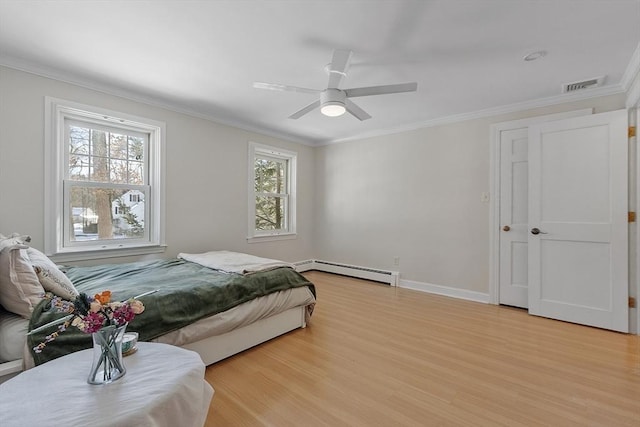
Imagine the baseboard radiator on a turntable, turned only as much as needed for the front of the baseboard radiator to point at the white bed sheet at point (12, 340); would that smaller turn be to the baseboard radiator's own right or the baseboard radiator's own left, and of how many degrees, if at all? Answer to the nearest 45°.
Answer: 0° — it already faces it

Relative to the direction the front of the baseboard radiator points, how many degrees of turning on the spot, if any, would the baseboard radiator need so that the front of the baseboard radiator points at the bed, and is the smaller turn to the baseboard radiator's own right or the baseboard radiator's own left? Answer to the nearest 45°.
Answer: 0° — it already faces it

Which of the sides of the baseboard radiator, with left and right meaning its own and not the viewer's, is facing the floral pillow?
front

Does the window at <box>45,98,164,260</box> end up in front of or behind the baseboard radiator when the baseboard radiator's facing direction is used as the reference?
in front

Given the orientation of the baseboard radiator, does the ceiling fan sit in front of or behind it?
in front

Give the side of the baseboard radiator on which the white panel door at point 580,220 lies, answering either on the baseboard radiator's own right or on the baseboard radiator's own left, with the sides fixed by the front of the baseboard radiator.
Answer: on the baseboard radiator's own left

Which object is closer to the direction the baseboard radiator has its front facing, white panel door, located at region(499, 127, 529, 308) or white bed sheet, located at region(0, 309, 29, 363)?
the white bed sheet

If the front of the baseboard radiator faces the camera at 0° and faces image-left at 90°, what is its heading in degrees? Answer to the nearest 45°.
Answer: approximately 45°

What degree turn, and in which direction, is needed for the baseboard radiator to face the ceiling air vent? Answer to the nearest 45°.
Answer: approximately 90° to its left

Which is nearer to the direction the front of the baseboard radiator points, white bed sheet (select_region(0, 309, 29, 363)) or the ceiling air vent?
the white bed sheet
